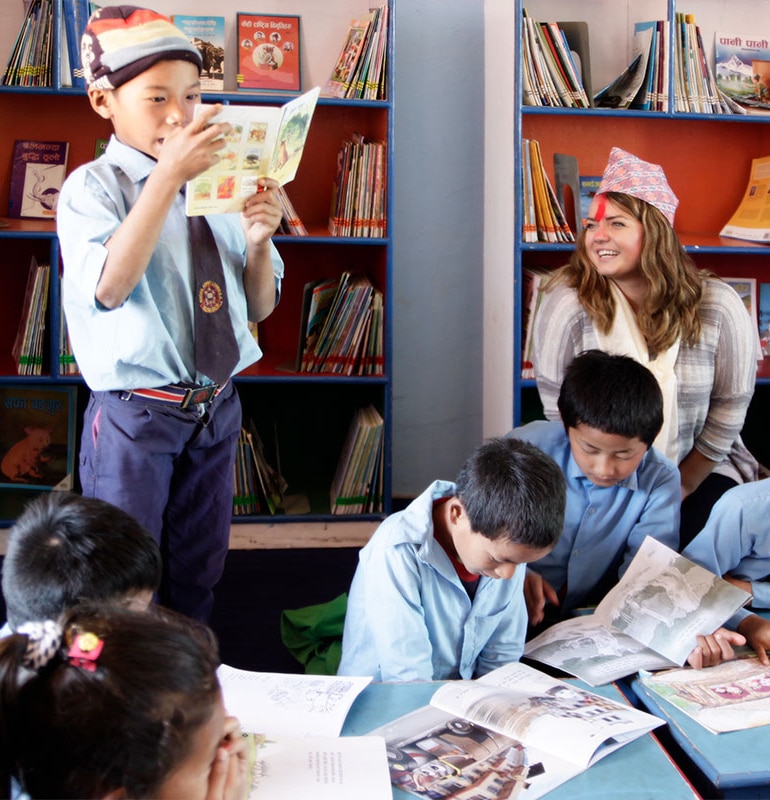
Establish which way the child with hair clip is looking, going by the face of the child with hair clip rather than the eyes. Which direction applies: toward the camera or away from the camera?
away from the camera

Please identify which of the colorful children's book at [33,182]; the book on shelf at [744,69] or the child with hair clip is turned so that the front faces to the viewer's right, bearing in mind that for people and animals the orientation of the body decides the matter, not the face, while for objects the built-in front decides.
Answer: the child with hair clip

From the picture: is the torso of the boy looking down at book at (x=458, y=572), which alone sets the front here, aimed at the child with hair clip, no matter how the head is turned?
no

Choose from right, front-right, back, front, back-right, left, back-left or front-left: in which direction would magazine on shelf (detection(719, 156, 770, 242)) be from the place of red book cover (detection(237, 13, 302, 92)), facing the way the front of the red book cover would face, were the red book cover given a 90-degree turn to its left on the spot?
front

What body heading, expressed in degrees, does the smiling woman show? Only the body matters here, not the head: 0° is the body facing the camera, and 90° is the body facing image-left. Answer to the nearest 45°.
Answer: approximately 45°

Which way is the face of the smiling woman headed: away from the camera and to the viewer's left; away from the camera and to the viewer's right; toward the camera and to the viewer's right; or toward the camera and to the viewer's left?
toward the camera and to the viewer's left

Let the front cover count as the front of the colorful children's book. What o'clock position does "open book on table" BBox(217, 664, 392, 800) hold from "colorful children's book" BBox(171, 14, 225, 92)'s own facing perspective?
The open book on table is roughly at 12 o'clock from the colorful children's book.

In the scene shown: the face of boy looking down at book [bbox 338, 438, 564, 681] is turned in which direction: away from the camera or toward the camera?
toward the camera

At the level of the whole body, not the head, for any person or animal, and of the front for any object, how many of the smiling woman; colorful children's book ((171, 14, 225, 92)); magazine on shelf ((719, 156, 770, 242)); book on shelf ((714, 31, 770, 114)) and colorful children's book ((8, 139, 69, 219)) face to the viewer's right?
0

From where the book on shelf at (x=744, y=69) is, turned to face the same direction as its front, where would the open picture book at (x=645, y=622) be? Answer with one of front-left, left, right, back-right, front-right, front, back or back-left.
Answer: front

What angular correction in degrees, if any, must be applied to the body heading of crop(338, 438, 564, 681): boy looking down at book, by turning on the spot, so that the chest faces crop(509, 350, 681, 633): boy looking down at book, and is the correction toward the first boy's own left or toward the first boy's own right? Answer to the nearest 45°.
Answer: approximately 90° to the first boy's own left

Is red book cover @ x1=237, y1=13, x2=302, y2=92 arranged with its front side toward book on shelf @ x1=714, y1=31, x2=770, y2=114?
no

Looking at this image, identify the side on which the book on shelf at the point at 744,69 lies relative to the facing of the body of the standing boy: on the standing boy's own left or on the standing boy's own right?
on the standing boy's own left

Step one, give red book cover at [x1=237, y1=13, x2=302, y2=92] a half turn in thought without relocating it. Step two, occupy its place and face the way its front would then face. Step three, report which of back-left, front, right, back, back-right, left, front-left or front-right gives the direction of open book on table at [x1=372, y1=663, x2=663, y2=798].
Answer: back

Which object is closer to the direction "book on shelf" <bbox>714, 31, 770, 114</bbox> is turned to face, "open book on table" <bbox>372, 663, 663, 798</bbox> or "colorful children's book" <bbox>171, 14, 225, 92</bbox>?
the open book on table

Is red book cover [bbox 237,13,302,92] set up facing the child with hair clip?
yes

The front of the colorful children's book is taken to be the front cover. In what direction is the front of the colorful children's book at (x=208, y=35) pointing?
toward the camera

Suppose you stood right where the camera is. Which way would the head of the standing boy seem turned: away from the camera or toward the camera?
toward the camera

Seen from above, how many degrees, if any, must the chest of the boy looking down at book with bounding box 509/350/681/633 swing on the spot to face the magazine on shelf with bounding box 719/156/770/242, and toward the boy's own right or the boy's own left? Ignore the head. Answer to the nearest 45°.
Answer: approximately 180°
